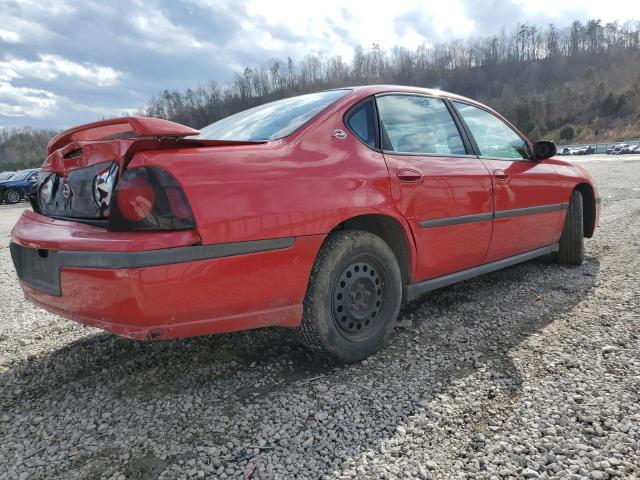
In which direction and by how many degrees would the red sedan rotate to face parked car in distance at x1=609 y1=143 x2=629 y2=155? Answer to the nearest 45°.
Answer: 0° — it already faces it

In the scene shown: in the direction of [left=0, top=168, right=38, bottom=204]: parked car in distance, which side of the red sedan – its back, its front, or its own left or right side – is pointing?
left

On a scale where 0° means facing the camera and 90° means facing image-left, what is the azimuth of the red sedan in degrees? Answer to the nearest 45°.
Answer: approximately 225°
